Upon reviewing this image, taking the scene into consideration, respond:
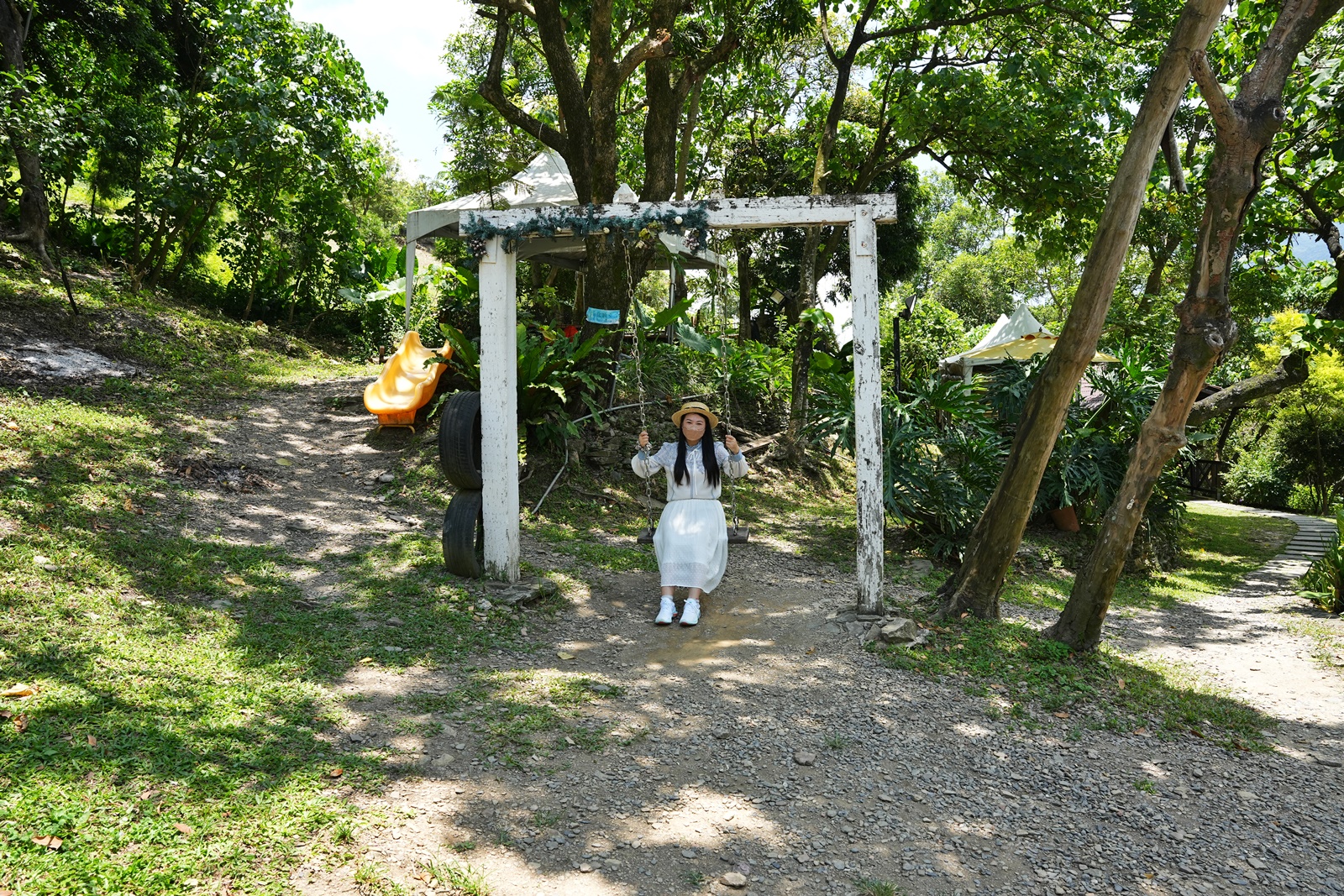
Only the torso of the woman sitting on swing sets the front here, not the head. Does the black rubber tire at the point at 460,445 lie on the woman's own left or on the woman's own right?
on the woman's own right

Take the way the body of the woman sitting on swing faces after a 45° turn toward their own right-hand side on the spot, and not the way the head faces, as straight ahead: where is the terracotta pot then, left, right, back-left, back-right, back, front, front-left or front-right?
back

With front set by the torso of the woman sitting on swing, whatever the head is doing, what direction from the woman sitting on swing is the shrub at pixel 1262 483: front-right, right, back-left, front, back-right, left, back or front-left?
back-left

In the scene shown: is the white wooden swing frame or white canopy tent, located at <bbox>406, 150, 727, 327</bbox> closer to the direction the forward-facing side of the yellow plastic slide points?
the white wooden swing frame

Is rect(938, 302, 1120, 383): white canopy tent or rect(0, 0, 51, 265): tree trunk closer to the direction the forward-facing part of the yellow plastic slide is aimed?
the tree trunk

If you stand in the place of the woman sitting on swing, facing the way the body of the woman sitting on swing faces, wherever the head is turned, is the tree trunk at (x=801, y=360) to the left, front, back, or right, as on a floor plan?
back

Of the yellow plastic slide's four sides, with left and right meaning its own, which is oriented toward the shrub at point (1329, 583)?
left

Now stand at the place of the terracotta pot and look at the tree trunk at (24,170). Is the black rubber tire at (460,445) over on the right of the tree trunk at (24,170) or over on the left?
left

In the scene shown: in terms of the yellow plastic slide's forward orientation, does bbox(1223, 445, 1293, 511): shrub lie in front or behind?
behind

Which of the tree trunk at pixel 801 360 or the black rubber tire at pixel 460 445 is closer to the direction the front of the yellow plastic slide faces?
the black rubber tire

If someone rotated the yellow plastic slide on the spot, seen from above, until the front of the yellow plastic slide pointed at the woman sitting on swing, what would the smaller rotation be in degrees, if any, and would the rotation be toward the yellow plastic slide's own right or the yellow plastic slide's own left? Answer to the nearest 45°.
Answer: approximately 90° to the yellow plastic slide's own left

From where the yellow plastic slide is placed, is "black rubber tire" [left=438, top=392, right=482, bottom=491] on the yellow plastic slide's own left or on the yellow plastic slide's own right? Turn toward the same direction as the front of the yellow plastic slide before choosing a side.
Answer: on the yellow plastic slide's own left

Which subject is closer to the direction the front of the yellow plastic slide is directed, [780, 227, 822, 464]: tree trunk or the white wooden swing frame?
the white wooden swing frame
